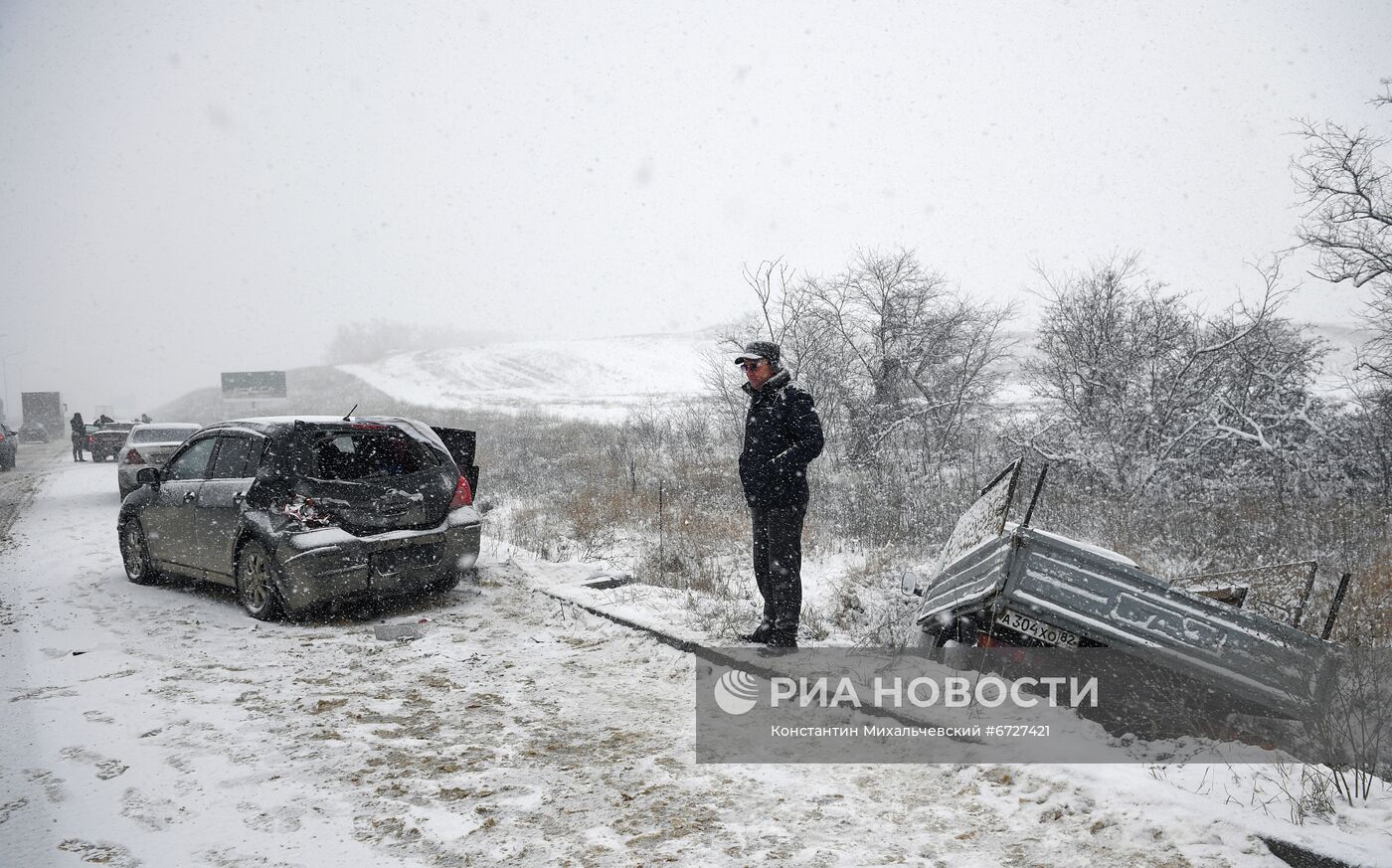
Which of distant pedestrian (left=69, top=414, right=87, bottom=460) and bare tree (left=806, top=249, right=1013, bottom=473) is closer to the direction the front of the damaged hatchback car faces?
the distant pedestrian

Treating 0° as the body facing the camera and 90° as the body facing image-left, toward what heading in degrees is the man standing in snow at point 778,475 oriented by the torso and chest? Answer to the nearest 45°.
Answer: approximately 45°

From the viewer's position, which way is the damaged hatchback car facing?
facing away from the viewer and to the left of the viewer

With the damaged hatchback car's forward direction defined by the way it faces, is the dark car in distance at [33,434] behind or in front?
in front

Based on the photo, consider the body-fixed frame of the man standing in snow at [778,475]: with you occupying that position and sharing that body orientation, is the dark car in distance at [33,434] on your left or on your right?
on your right

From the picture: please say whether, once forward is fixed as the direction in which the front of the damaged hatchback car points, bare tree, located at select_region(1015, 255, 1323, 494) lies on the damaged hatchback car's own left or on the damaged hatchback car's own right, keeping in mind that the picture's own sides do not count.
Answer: on the damaged hatchback car's own right

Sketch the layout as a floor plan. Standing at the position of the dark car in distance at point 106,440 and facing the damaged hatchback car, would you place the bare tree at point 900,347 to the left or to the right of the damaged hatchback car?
left

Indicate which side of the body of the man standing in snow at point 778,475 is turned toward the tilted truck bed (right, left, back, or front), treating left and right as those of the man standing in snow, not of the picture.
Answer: left

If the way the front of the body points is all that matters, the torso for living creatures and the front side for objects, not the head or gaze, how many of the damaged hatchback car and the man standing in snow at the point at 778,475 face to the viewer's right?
0
